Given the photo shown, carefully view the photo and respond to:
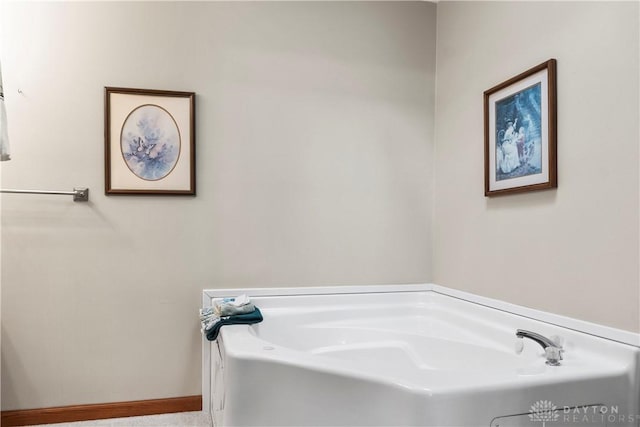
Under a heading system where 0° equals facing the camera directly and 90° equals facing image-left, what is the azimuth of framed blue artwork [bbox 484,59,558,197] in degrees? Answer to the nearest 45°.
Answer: approximately 45°

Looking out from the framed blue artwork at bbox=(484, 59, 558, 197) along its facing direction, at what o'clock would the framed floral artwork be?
The framed floral artwork is roughly at 1 o'clock from the framed blue artwork.

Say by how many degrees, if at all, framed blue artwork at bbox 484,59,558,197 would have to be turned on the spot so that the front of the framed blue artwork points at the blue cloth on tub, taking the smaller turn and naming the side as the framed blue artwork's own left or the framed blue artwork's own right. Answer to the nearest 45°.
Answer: approximately 45° to the framed blue artwork's own right

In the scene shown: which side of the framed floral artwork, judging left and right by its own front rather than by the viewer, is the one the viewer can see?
front

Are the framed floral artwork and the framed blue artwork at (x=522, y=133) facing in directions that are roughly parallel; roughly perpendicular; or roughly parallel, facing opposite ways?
roughly perpendicular

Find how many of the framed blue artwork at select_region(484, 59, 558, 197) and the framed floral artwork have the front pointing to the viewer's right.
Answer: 0

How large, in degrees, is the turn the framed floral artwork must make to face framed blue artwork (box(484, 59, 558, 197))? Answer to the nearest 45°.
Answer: approximately 45° to its left
